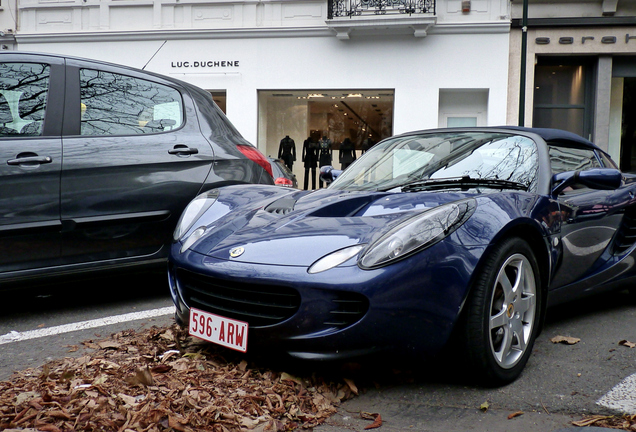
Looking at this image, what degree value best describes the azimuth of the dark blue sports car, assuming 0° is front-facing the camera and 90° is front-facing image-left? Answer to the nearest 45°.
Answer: approximately 45°

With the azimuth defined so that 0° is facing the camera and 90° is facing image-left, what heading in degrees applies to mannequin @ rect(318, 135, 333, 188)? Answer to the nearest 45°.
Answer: approximately 0°

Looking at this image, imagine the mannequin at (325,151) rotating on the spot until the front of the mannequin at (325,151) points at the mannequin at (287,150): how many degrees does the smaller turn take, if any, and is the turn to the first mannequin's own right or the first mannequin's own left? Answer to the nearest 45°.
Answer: approximately 90° to the first mannequin's own right

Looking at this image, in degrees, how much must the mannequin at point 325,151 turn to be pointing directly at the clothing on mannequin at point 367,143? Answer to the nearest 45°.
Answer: approximately 45° to its left

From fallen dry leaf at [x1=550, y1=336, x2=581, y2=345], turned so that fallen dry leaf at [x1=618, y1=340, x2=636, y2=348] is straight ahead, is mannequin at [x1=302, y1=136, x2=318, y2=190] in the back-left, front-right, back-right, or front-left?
back-left

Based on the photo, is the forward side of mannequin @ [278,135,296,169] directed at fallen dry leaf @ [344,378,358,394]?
yes

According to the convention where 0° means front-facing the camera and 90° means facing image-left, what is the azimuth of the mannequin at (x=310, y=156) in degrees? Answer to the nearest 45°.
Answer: approximately 0°

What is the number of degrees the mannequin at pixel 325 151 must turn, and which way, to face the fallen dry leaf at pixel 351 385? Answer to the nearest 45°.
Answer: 0° — it already faces it

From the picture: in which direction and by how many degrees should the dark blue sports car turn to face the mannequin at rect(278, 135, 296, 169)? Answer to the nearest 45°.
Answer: approximately 135° to its right

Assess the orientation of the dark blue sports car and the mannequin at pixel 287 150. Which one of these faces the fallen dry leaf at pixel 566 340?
the mannequin

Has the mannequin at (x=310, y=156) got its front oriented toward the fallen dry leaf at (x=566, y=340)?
yes
